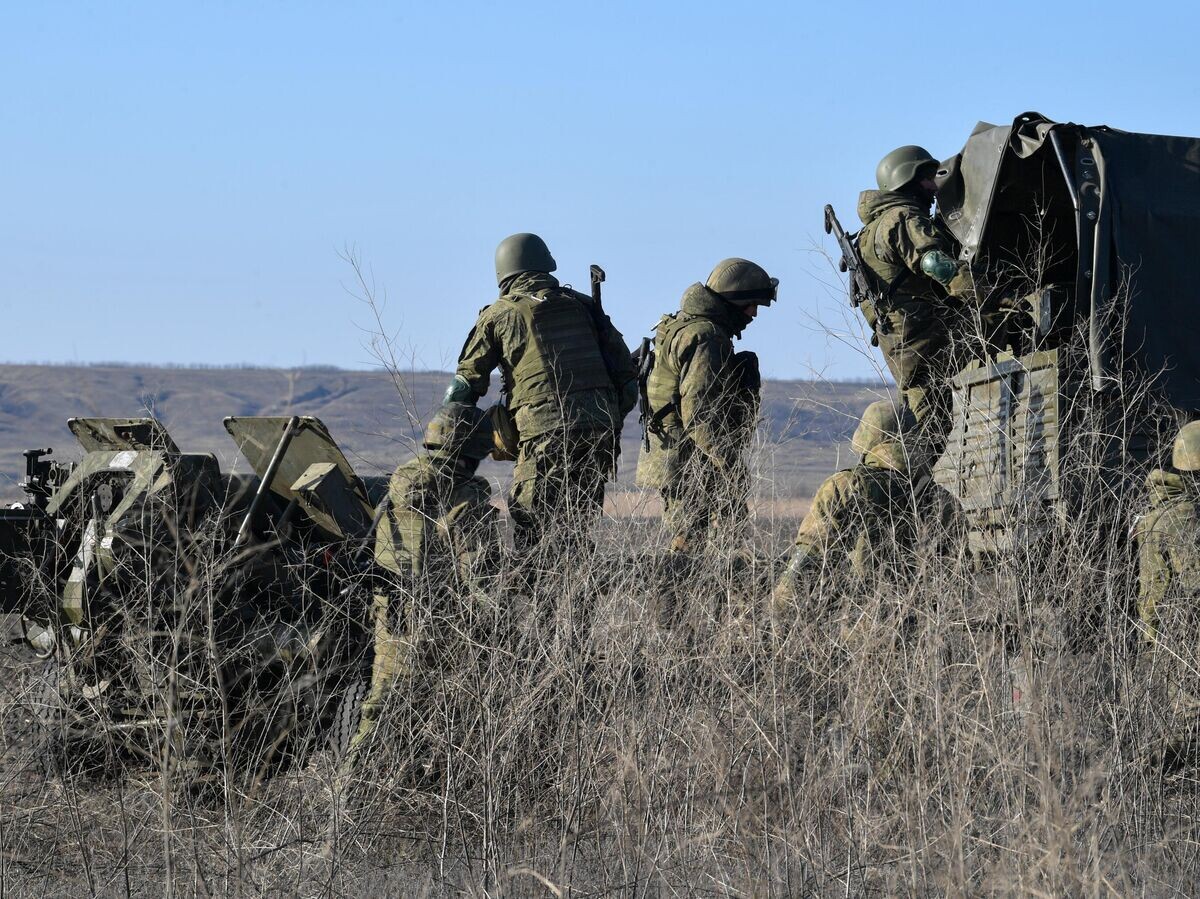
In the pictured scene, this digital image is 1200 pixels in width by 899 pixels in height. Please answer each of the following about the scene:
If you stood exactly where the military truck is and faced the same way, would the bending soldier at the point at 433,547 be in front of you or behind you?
behind

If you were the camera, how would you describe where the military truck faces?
facing away from the viewer and to the right of the viewer

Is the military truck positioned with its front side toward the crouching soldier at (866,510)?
no

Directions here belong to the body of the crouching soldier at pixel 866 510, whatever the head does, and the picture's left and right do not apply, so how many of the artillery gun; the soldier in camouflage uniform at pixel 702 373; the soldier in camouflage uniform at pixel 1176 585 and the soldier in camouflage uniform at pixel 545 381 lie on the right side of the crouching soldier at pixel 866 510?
1

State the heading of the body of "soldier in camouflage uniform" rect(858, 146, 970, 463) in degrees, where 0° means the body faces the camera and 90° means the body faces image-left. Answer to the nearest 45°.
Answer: approximately 270°

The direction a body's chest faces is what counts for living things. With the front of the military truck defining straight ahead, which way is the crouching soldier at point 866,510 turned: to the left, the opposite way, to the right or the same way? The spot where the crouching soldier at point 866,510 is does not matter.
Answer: the same way

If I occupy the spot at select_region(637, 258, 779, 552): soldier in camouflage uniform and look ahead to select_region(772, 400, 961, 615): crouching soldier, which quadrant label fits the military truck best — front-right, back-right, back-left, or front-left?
front-left

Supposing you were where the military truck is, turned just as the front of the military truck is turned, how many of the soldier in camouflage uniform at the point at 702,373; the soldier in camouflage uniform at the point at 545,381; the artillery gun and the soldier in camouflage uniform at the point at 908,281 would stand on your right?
0

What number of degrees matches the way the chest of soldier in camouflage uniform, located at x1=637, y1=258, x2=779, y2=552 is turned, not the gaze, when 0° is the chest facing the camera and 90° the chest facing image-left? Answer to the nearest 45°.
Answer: approximately 270°

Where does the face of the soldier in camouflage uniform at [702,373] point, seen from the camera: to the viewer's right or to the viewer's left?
to the viewer's right

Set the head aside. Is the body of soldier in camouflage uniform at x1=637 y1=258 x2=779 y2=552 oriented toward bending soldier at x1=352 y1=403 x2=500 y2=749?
no

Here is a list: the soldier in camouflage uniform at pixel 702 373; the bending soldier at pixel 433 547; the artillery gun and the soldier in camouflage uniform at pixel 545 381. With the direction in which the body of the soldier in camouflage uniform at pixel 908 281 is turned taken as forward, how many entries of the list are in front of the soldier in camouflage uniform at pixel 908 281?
0
